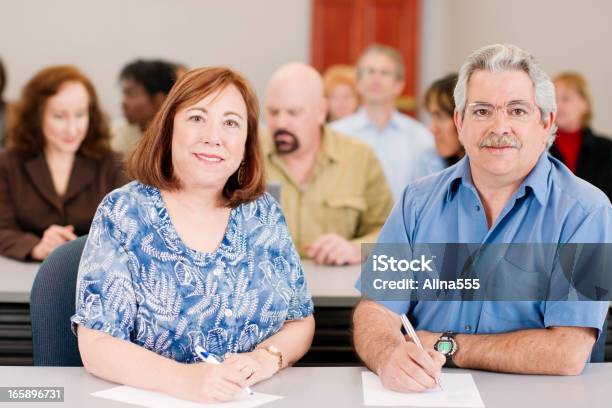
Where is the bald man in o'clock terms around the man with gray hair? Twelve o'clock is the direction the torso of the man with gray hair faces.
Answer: The bald man is roughly at 5 o'clock from the man with gray hair.

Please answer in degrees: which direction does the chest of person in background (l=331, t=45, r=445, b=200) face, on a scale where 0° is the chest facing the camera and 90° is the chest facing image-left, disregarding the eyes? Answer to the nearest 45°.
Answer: approximately 0°

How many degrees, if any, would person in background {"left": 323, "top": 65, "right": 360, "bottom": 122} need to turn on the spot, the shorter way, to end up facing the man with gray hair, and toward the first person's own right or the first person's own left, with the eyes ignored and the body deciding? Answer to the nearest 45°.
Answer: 0° — they already face them

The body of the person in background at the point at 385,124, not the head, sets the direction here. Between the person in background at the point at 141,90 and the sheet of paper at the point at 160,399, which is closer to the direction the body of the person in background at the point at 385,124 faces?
the sheet of paper

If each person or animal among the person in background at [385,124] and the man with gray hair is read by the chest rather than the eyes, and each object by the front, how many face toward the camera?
2

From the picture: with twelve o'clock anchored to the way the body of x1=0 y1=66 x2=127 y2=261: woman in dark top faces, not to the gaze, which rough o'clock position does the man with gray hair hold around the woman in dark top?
The man with gray hair is roughly at 11 o'clock from the woman in dark top.

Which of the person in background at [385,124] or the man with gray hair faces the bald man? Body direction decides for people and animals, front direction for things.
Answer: the person in background

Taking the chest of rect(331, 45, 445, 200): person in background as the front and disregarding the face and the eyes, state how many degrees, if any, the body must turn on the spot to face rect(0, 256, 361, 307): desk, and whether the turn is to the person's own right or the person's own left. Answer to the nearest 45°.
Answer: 0° — they already face it
